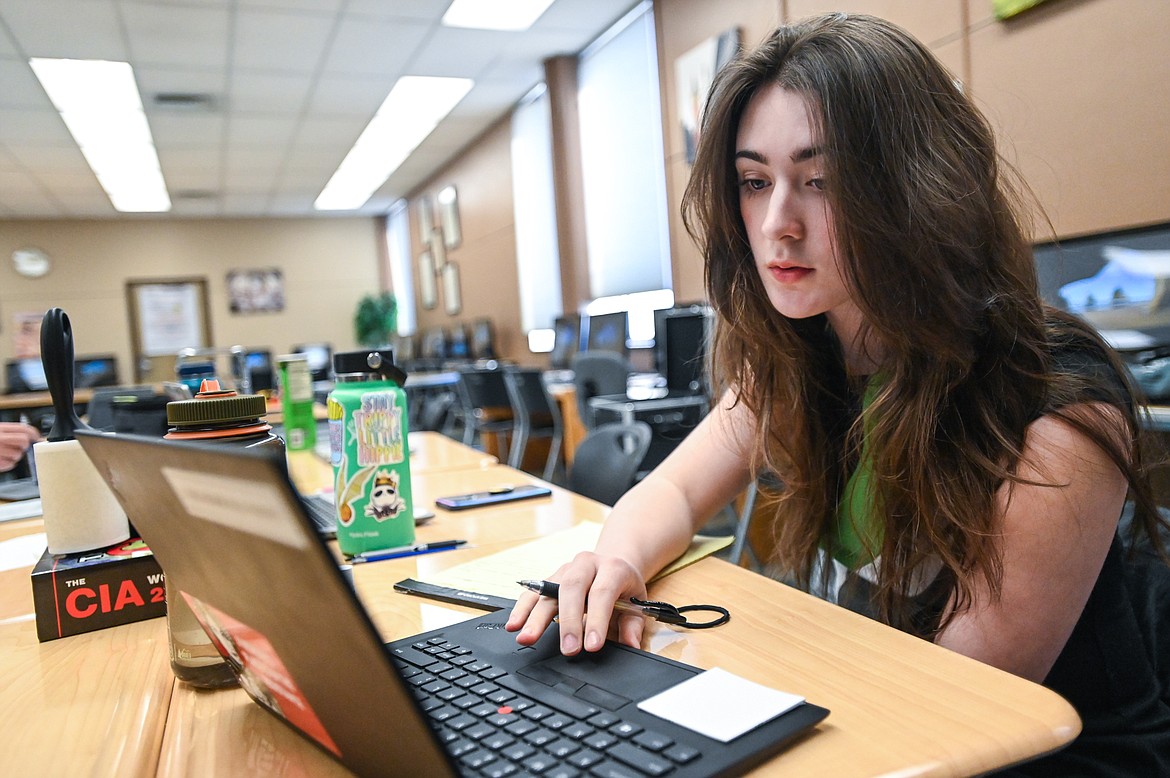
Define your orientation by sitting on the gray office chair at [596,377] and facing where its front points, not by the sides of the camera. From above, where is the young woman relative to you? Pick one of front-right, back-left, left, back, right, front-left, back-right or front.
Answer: back-right

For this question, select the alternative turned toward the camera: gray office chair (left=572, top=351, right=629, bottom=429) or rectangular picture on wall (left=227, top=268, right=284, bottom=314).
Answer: the rectangular picture on wall

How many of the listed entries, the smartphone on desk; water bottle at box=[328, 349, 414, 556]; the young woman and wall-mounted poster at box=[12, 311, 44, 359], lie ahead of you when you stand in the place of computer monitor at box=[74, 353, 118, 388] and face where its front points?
3

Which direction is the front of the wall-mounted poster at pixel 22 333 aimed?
toward the camera

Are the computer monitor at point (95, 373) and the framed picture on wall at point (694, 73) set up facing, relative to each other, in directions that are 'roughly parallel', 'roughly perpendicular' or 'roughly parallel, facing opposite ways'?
roughly perpendicular

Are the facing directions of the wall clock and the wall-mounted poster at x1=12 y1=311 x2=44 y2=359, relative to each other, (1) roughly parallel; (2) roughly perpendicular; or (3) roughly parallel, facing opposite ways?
roughly parallel

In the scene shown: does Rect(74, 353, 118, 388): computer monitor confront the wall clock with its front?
no

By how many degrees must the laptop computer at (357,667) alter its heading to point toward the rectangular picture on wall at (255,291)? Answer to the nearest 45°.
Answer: approximately 45° to its left

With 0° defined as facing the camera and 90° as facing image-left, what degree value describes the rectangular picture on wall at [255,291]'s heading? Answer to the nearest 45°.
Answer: approximately 0°

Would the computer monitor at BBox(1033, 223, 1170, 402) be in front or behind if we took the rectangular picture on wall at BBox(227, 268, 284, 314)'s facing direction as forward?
in front

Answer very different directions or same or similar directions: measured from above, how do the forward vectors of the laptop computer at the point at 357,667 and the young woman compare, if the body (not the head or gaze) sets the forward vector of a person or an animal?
very different directions

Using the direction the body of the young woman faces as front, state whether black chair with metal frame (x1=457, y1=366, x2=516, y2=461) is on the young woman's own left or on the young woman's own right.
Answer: on the young woman's own right

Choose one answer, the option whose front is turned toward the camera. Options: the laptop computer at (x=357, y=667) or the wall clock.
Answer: the wall clock

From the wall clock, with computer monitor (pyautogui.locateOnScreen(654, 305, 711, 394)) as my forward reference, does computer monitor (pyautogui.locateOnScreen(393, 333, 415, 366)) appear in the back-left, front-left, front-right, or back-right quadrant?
front-left

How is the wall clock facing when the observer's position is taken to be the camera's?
facing the viewer

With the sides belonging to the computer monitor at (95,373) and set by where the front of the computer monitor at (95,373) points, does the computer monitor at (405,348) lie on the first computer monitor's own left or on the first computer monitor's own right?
on the first computer monitor's own left

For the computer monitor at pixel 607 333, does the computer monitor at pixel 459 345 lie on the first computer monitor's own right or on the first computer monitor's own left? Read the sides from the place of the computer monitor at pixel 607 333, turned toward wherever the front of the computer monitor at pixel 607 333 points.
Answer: on the first computer monitor's own right

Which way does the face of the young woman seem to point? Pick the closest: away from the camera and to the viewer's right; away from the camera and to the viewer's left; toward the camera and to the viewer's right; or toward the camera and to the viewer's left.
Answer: toward the camera and to the viewer's left

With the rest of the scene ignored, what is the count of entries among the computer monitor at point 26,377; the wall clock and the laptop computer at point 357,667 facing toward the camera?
2

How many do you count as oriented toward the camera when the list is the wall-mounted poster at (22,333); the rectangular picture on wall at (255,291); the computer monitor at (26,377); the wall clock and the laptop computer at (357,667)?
4
